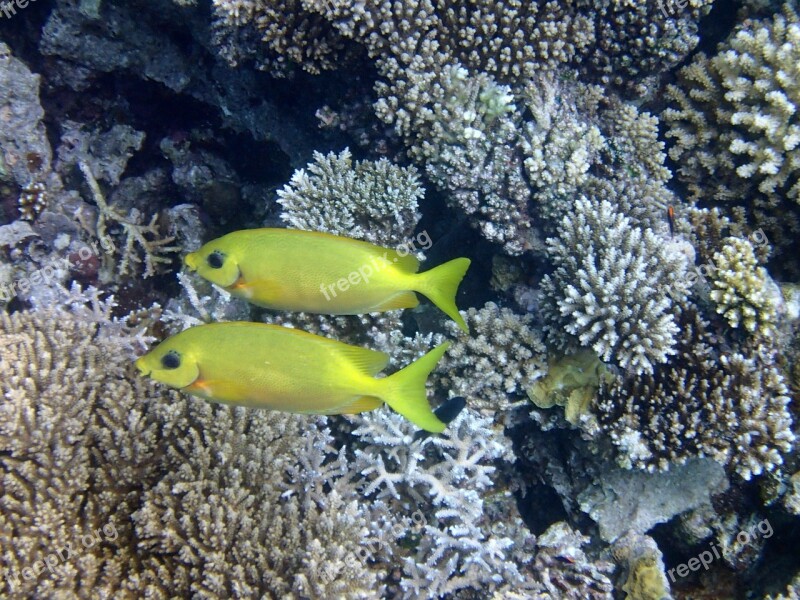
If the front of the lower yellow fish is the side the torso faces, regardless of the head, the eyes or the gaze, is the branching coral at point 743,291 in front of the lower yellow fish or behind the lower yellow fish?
behind

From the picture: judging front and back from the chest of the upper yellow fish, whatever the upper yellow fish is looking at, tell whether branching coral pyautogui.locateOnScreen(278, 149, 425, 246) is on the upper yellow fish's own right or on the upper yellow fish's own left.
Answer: on the upper yellow fish's own right

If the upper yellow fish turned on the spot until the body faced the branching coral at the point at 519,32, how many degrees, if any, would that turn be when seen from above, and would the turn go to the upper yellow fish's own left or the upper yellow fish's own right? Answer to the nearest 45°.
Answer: approximately 135° to the upper yellow fish's own right

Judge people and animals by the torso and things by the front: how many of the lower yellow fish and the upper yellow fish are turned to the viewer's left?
2

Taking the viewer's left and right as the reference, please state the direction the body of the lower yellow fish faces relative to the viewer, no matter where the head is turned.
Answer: facing to the left of the viewer

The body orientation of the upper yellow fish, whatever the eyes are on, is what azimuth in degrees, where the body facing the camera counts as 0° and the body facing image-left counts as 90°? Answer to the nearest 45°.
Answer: approximately 90°
